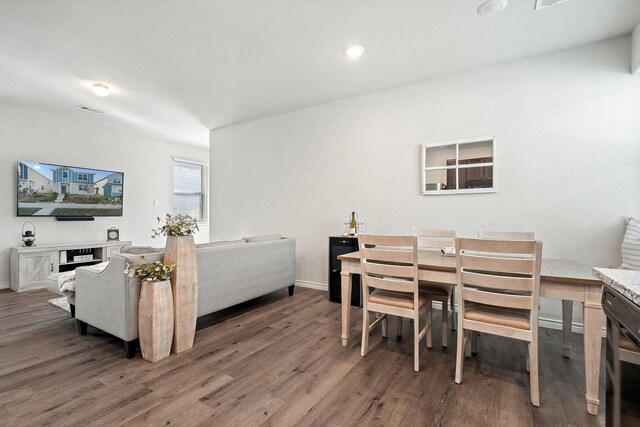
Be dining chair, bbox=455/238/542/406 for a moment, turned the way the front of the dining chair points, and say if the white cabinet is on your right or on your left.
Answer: on your left

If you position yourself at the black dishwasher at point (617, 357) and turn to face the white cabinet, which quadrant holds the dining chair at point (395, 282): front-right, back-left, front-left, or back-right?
front-right

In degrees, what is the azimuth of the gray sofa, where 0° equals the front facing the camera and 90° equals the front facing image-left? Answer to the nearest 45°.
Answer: approximately 135°

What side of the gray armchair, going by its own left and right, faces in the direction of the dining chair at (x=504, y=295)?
back

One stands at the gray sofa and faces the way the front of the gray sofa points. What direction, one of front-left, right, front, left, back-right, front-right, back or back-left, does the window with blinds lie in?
front-right

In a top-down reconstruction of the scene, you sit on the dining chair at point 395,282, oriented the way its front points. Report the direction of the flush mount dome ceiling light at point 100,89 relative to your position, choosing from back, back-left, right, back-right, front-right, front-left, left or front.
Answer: back-left

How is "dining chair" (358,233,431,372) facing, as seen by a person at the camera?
facing away from the viewer and to the right of the viewer

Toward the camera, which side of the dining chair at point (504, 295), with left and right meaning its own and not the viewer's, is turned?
back

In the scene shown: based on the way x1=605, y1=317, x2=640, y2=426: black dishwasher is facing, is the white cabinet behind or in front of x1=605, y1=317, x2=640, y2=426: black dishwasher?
in front

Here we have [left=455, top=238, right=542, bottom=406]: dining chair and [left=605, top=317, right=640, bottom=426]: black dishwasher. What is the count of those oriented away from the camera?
1
